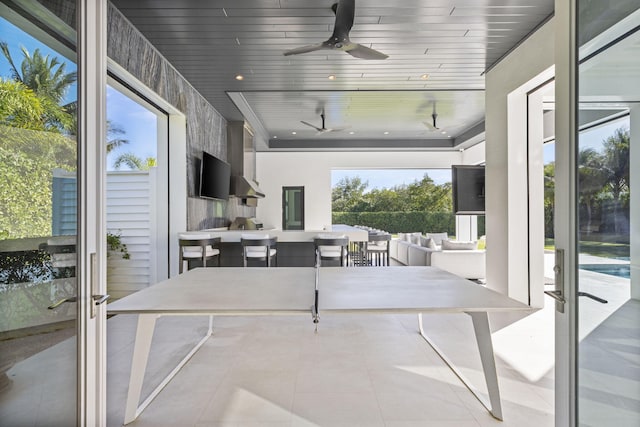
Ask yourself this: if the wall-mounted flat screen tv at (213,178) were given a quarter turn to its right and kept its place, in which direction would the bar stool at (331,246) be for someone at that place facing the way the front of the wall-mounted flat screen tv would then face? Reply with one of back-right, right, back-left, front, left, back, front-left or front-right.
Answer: left

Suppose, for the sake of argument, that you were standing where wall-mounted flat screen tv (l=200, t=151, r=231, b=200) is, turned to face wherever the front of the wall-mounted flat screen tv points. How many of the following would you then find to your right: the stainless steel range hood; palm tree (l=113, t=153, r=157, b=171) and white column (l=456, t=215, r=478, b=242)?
1

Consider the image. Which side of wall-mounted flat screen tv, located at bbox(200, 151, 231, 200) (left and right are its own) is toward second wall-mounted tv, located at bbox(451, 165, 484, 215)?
front

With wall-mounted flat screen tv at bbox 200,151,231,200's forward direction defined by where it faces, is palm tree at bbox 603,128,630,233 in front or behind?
in front

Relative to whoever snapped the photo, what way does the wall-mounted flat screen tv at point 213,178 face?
facing the viewer and to the right of the viewer

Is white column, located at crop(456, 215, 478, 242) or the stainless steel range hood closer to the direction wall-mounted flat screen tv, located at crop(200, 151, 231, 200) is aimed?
the white column

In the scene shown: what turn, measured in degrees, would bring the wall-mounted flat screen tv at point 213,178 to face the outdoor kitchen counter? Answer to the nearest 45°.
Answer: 0° — it already faces it

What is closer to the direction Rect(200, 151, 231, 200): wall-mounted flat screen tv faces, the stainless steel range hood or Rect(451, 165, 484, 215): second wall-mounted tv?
the second wall-mounted tv

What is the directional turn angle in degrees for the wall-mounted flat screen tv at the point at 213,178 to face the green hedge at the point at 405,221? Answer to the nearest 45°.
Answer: approximately 90° to its left

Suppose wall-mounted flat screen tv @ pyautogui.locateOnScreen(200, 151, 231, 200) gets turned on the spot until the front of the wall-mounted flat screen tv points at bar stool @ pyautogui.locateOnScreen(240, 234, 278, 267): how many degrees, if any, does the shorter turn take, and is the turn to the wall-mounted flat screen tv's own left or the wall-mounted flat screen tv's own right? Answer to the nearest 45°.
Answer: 0° — it already faces it

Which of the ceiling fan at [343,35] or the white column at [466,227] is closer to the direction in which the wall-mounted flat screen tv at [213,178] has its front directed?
the ceiling fan

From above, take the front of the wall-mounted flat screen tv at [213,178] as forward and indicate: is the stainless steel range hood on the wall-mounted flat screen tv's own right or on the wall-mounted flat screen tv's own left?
on the wall-mounted flat screen tv's own left

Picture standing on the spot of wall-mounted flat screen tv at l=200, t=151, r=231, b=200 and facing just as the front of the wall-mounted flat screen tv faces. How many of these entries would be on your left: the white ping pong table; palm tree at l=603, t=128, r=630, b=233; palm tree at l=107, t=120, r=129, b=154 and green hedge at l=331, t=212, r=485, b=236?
1

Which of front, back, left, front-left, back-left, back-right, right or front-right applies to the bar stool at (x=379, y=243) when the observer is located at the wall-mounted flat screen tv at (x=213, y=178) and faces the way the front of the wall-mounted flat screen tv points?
front-left

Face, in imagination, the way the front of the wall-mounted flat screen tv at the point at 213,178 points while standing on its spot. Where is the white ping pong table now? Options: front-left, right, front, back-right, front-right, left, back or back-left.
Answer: front-right
